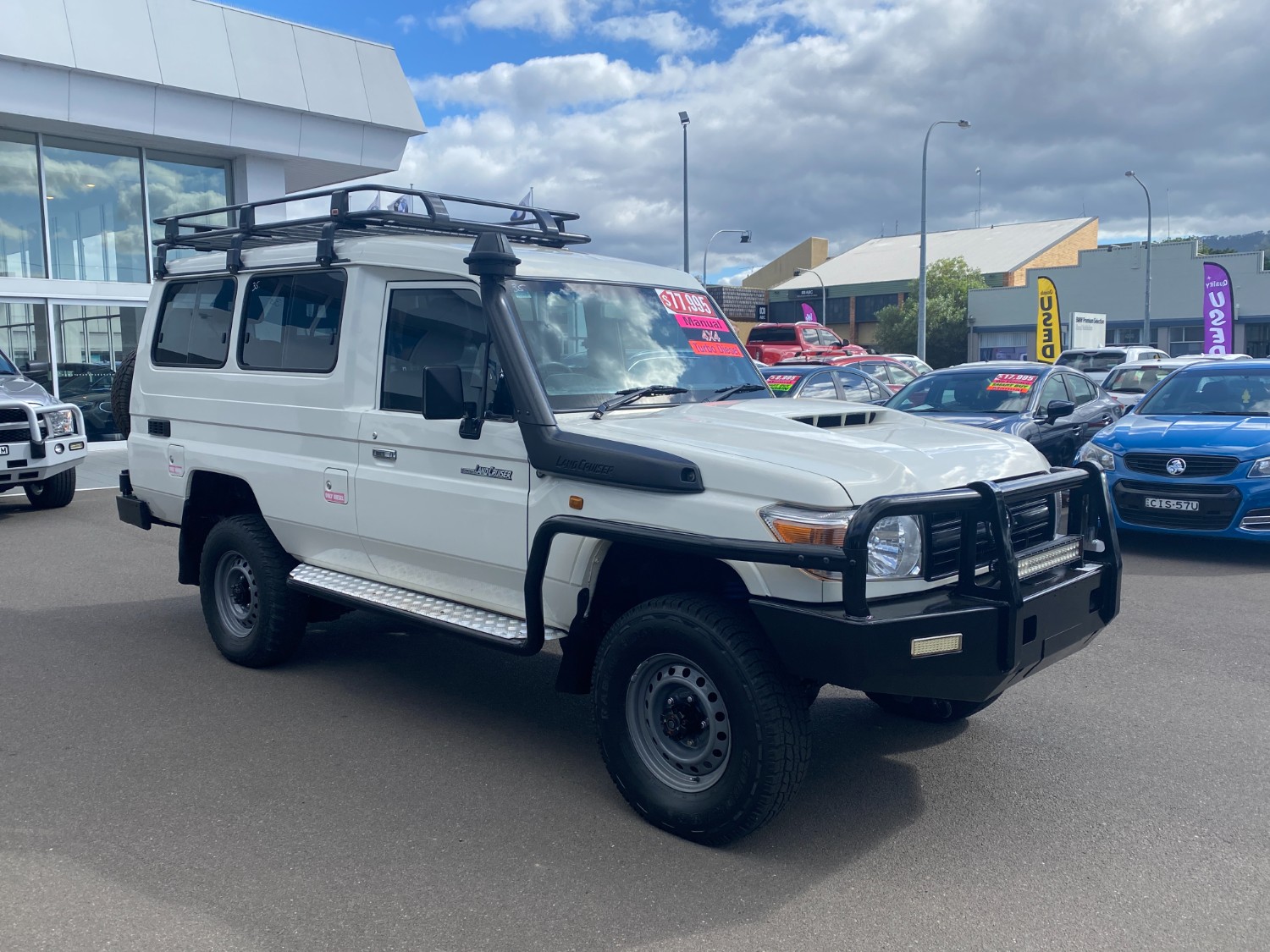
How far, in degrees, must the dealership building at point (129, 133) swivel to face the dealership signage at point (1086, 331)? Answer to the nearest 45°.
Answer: approximately 45° to its left

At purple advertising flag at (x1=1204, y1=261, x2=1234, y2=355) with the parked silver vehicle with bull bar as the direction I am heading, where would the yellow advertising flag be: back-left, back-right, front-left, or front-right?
front-right

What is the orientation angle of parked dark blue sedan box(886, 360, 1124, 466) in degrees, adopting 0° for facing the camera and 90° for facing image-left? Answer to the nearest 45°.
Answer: approximately 45°

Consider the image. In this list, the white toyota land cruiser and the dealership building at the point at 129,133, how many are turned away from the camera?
0

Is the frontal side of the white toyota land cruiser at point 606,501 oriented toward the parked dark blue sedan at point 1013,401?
no

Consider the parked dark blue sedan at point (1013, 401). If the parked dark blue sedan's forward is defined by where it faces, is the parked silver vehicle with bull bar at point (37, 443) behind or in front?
in front

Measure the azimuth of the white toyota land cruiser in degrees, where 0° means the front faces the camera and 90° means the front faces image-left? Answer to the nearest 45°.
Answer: approximately 315°

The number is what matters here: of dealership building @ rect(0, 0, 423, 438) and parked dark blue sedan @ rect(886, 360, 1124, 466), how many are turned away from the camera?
0

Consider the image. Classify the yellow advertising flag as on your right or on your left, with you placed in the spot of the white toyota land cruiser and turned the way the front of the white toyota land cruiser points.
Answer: on your left

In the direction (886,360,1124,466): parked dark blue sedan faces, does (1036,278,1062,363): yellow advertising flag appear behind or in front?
behind

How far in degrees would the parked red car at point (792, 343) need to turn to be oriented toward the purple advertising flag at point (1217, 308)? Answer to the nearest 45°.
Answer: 0° — it already faces it

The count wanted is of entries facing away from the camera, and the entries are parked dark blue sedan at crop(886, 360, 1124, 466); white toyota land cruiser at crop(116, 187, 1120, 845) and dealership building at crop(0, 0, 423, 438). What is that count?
0

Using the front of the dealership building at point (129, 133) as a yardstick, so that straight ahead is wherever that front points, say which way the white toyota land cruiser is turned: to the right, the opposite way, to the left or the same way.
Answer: the same way

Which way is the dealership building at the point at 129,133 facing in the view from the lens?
facing the viewer and to the right of the viewer

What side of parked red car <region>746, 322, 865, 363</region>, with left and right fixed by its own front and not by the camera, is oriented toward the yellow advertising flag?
front
